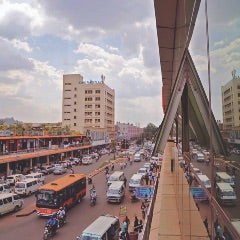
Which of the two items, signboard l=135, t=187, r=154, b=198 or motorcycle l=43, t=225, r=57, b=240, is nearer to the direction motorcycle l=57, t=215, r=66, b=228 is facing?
the motorcycle

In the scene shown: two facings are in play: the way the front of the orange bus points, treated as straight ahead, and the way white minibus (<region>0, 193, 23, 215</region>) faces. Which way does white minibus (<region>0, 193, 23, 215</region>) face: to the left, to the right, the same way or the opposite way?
the opposite way

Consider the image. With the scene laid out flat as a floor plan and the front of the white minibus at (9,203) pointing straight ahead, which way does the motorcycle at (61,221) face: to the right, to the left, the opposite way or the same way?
the opposite way

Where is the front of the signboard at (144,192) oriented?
toward the camera

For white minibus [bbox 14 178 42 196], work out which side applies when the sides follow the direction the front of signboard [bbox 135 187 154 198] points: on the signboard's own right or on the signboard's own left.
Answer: on the signboard's own right

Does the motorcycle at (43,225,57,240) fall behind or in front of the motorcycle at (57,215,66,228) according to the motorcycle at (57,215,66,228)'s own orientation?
in front

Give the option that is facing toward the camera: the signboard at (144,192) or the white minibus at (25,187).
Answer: the signboard

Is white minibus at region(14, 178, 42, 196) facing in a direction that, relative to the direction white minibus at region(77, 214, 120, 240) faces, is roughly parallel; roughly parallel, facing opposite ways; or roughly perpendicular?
roughly parallel, facing opposite ways
